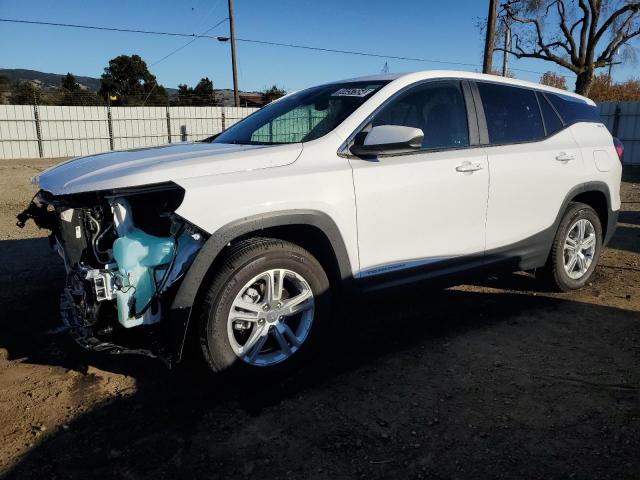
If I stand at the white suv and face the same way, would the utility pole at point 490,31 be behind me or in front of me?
behind

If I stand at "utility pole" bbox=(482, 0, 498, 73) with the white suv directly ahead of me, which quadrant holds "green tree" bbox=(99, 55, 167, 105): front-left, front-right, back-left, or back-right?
back-right

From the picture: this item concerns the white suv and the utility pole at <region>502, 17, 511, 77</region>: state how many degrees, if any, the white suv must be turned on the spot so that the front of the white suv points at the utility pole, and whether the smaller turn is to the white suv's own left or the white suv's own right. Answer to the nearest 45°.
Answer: approximately 135° to the white suv's own right

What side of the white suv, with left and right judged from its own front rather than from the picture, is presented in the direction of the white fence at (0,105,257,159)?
right

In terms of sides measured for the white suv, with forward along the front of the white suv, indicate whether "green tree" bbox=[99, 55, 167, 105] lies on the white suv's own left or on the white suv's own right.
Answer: on the white suv's own right

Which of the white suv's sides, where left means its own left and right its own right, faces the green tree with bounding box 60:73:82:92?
right

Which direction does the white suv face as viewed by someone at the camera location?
facing the viewer and to the left of the viewer
